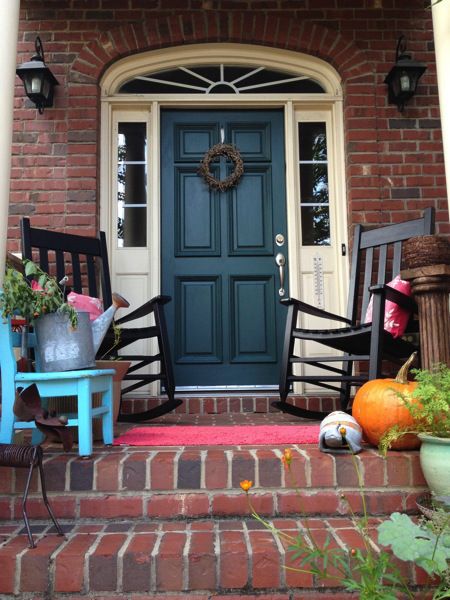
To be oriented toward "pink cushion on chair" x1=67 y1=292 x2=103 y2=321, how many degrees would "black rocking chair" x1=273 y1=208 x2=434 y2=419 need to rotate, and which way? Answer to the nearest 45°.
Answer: approximately 45° to its right

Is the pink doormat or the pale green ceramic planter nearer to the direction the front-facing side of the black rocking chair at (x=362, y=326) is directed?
the pink doormat

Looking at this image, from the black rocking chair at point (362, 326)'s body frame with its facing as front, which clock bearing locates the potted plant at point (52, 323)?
The potted plant is roughly at 12 o'clock from the black rocking chair.

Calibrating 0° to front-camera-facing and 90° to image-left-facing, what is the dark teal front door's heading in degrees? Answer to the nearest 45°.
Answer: approximately 0°

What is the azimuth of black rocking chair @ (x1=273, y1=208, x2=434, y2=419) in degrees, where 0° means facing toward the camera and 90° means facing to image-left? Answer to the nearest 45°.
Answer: approximately 45°

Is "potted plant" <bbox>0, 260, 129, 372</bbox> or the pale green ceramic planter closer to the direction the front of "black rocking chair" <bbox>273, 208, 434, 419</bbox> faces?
the potted plant

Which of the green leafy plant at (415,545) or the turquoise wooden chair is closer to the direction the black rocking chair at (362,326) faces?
the turquoise wooden chair

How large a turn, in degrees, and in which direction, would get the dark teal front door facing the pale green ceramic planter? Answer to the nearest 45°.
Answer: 0° — it already faces it
